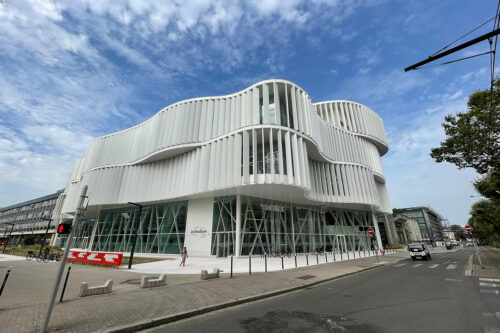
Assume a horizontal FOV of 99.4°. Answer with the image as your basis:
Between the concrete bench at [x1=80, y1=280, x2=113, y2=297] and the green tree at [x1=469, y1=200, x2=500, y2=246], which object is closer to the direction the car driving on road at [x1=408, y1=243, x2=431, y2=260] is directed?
the concrete bench

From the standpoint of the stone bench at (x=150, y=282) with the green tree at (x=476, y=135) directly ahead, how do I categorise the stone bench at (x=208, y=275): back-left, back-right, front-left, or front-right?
front-left

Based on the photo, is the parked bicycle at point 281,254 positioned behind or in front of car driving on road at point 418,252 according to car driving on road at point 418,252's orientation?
in front

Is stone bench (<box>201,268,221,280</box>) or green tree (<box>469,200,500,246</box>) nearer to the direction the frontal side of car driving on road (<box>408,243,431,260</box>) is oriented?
the stone bench

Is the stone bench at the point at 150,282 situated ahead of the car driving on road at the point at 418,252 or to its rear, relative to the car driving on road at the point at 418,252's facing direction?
ahead

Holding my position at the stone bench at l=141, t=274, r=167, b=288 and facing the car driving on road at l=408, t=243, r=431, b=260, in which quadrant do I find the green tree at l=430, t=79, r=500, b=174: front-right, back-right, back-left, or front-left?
front-right

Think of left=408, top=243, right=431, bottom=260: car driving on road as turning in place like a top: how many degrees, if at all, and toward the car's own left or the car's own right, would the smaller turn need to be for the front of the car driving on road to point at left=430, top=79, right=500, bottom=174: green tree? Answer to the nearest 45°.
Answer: approximately 90° to the car's own left

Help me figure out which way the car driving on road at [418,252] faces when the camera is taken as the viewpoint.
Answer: facing the viewer and to the left of the viewer

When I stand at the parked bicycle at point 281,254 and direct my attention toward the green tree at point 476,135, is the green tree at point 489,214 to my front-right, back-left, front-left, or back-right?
front-left
